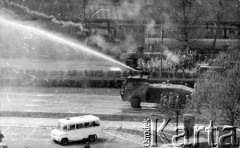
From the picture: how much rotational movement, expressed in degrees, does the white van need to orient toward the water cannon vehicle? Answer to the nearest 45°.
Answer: approximately 180°

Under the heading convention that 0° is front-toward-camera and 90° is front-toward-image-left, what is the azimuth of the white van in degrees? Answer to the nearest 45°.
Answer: approximately 45°

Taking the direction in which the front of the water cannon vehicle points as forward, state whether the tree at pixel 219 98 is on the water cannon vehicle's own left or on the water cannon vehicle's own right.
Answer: on the water cannon vehicle's own left

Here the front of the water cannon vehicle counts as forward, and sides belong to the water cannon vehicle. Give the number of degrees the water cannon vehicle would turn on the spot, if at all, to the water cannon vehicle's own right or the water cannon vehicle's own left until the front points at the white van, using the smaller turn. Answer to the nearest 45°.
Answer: approximately 45° to the water cannon vehicle's own left

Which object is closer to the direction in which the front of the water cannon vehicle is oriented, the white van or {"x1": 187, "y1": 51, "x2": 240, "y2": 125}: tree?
the white van

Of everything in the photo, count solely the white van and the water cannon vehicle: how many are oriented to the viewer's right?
0

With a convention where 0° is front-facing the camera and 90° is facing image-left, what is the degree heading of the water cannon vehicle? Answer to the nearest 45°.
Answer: approximately 90°
